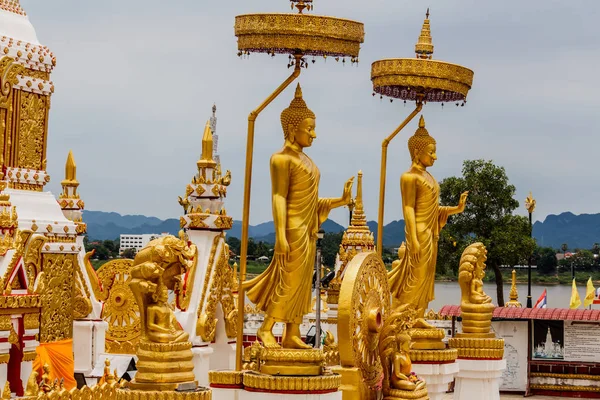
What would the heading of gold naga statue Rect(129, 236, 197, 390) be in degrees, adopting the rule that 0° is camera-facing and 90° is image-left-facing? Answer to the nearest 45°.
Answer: approximately 315°

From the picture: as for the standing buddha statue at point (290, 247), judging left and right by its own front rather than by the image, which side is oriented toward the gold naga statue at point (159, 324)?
right

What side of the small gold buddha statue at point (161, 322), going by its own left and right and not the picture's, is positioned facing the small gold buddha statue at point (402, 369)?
left

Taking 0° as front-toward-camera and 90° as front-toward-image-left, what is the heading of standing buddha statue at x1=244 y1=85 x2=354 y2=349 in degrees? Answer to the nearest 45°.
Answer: approximately 315°
